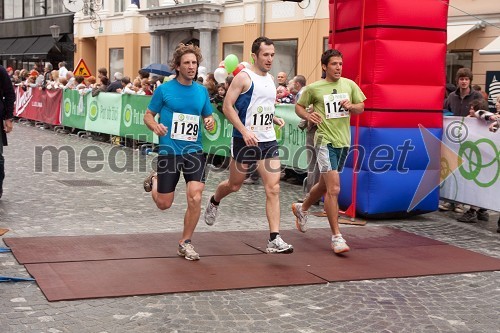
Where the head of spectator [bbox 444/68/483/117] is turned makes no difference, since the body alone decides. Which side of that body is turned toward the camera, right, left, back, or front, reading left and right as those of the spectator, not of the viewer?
front

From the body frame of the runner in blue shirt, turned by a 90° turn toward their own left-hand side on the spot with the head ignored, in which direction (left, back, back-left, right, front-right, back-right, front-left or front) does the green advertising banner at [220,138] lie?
front-left

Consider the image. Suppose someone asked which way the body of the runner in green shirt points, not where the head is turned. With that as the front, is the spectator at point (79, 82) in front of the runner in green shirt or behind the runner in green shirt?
behind

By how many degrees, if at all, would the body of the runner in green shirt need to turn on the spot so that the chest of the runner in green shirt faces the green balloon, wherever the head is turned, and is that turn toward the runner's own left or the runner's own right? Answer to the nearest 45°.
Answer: approximately 135° to the runner's own left

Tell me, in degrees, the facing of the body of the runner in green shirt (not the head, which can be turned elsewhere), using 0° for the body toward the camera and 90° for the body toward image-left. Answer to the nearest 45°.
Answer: approximately 315°

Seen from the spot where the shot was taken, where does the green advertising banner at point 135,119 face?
facing the viewer and to the left of the viewer

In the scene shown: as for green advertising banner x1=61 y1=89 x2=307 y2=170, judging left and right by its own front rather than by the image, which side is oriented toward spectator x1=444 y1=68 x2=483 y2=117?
left

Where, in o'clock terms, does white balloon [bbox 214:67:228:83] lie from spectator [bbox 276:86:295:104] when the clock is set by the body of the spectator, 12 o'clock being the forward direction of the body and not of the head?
The white balloon is roughly at 3 o'clock from the spectator.

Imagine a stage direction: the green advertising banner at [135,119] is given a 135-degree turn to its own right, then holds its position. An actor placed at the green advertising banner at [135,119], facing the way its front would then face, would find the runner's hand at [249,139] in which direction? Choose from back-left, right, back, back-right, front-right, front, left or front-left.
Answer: back

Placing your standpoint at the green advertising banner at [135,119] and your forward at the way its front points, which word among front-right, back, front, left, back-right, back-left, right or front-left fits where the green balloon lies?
left

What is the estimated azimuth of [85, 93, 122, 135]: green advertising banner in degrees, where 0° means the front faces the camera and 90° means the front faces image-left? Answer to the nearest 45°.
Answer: approximately 45°
